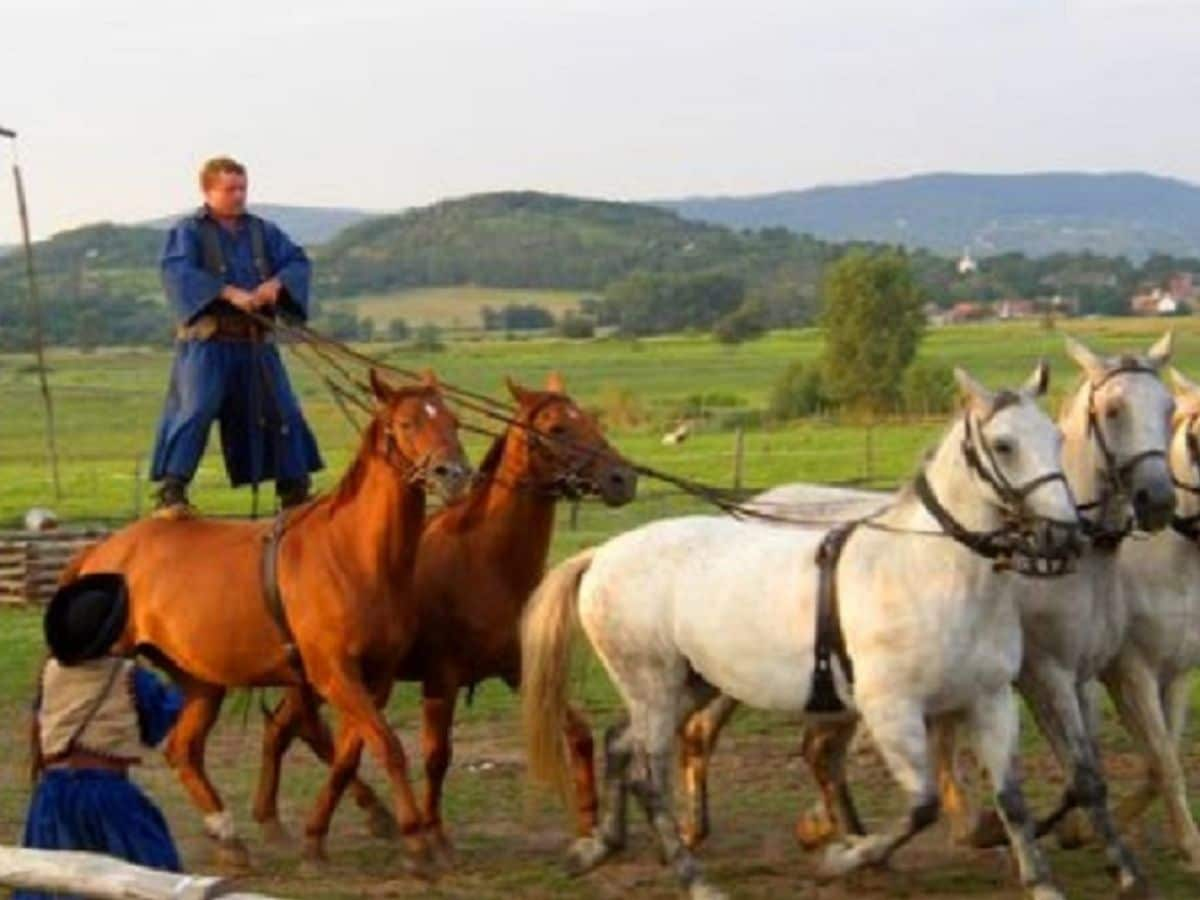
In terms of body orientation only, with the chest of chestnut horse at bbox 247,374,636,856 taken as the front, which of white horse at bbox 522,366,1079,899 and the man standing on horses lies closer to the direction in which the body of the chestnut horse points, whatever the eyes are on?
the white horse

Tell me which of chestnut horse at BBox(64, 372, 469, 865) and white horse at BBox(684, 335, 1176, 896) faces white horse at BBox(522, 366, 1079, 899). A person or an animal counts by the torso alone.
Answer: the chestnut horse

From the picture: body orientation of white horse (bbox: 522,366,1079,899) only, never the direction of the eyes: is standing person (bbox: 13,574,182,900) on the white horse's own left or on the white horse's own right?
on the white horse's own right

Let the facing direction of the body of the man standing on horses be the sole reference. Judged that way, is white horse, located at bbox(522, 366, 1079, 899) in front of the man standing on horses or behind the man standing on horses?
in front

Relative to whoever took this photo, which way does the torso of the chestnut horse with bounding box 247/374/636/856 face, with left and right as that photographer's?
facing the viewer and to the right of the viewer

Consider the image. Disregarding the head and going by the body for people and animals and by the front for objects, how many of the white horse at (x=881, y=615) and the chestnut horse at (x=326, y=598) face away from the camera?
0

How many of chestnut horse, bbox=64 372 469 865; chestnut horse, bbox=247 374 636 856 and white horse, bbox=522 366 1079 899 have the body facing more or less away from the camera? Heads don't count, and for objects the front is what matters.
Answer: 0

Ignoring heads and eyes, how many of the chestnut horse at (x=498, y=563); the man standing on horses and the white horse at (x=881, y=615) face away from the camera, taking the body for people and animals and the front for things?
0

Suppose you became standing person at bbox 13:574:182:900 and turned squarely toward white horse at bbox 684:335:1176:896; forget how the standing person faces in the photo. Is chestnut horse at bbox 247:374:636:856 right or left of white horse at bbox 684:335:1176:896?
left

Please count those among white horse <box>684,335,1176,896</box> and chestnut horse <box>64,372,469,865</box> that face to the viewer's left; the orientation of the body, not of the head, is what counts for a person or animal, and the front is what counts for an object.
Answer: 0

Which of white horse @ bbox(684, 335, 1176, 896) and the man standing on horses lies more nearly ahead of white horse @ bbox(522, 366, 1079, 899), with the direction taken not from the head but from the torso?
the white horse

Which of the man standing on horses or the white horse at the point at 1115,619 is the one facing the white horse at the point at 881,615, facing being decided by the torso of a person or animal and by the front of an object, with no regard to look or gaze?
the man standing on horses

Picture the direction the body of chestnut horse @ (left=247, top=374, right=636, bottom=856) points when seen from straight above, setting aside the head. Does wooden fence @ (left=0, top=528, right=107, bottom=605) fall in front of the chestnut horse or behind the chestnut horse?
behind
